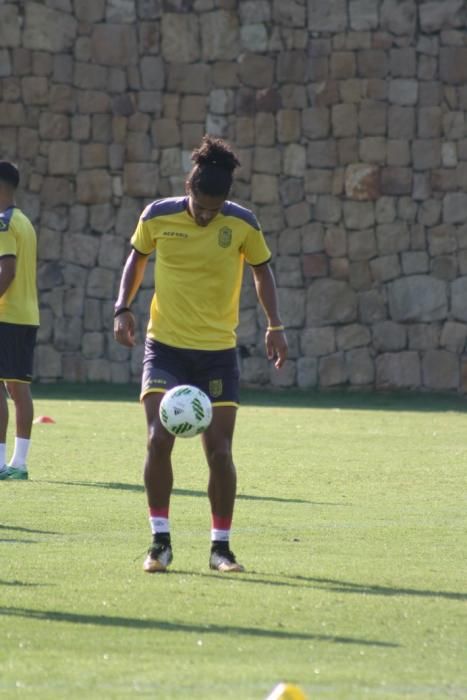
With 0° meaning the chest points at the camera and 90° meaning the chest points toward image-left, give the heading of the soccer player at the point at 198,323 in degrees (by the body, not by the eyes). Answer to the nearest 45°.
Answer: approximately 0°

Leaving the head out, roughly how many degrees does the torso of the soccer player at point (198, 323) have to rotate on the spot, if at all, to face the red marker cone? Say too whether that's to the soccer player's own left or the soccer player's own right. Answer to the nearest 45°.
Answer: approximately 180°
